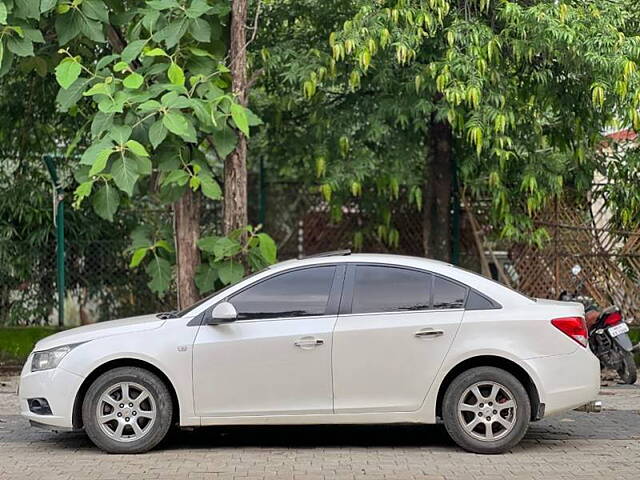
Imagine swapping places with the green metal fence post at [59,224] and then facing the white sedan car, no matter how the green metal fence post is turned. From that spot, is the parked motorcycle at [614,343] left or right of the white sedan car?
left

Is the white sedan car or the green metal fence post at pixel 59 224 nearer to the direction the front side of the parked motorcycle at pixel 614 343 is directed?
the green metal fence post

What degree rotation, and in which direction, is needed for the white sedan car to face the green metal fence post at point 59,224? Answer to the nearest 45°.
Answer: approximately 45° to its right

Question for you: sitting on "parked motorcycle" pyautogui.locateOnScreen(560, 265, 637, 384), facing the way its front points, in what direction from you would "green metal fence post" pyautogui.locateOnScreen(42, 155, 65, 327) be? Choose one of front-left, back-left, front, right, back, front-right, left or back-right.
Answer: front-left

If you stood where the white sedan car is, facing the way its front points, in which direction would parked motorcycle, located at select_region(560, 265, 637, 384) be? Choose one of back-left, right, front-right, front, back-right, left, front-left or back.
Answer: back-right

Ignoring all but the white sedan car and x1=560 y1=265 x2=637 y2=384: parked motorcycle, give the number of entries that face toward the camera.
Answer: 0

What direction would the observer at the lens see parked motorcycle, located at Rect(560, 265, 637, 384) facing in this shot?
facing away from the viewer and to the left of the viewer

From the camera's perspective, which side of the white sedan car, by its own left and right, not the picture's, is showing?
left
